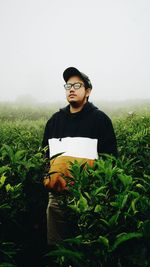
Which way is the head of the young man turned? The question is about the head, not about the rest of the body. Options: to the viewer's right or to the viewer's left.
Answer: to the viewer's left

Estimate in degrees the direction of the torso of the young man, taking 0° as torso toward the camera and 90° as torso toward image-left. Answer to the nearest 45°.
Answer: approximately 45°
